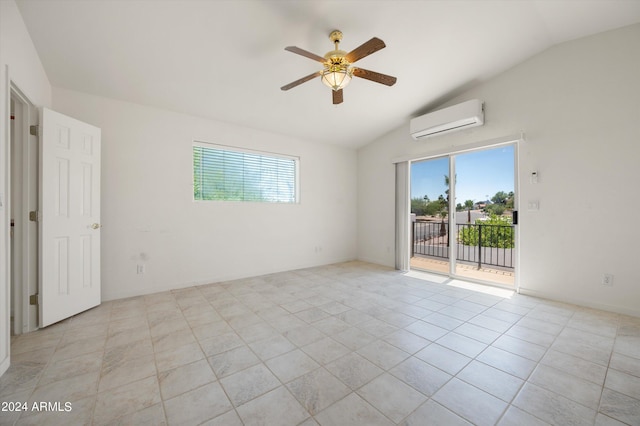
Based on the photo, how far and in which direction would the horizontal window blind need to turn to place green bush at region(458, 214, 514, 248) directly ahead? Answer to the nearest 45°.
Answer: approximately 45° to its left

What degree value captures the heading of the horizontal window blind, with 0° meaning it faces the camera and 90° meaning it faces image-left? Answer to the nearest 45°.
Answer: approximately 315°

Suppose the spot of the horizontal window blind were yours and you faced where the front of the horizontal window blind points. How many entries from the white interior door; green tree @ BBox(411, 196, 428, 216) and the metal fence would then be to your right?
1

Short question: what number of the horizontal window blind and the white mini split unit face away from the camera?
0

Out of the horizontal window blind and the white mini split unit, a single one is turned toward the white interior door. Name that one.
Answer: the white mini split unit

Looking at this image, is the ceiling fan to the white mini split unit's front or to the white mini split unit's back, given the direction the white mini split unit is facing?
to the front

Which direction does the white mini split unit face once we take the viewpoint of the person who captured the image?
facing the viewer and to the left of the viewer
